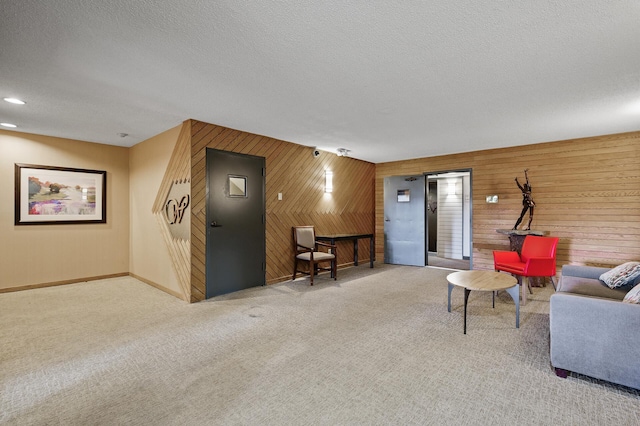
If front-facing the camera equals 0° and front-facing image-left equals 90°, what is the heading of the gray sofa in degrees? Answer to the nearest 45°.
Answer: approximately 90°

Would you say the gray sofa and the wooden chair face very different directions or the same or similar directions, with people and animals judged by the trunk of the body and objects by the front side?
very different directions

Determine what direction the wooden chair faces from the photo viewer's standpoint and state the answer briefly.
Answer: facing the viewer and to the right of the viewer

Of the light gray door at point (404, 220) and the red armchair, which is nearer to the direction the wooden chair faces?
the red armchair

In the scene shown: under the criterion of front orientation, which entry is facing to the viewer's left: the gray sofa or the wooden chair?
the gray sofa

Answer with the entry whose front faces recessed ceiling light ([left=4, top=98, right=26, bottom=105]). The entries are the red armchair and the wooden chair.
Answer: the red armchair

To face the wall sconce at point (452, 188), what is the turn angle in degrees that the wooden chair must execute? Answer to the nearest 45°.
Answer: approximately 90° to its left

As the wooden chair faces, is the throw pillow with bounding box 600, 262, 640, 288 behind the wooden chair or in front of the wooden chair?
in front

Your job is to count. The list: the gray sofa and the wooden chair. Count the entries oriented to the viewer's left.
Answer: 1

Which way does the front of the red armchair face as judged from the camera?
facing the viewer and to the left of the viewer
